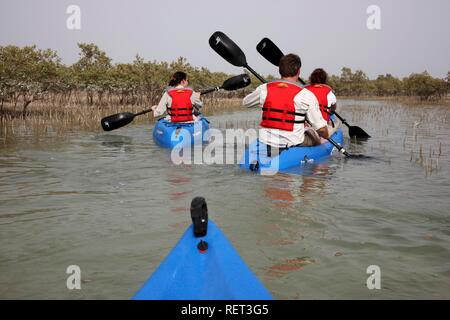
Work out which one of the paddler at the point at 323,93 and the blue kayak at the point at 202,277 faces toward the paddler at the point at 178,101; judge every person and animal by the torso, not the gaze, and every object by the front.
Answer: the blue kayak

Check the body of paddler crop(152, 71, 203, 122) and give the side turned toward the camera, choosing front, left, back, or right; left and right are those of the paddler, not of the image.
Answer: back

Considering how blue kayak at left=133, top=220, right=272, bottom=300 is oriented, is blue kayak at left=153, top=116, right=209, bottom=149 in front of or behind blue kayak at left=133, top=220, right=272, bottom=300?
in front

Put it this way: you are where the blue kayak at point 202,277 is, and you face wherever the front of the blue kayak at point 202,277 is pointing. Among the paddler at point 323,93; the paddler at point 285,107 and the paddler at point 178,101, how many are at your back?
0

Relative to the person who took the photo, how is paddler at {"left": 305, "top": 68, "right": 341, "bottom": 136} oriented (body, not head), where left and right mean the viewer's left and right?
facing away from the viewer and to the right of the viewer

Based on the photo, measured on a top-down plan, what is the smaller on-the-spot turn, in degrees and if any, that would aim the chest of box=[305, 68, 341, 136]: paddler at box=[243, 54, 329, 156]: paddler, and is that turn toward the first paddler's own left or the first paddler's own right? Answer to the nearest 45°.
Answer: approximately 135° to the first paddler's own right

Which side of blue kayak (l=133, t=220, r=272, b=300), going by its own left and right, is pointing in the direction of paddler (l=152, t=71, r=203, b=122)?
front

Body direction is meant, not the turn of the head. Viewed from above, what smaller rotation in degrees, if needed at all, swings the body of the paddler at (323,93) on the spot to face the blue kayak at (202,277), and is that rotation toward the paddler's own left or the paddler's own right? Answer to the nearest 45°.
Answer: approximately 135° to the paddler's own right

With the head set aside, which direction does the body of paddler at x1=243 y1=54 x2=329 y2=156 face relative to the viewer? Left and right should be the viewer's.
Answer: facing away from the viewer and to the right of the viewer

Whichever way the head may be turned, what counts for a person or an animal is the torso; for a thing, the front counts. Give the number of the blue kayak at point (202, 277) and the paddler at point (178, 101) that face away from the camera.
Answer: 2

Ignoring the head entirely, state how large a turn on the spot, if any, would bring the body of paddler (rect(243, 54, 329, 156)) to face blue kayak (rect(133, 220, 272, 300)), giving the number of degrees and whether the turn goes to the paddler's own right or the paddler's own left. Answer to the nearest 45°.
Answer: approximately 135° to the paddler's own right

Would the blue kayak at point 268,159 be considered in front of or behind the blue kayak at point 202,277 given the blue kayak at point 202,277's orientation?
in front

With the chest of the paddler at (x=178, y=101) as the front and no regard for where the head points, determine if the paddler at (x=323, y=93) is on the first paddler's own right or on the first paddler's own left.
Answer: on the first paddler's own right

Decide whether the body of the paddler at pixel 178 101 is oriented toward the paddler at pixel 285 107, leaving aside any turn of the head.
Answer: no

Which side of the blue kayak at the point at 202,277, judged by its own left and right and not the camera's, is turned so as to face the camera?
back

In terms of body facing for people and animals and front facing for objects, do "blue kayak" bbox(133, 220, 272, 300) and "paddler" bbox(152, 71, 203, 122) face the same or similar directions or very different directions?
same or similar directions

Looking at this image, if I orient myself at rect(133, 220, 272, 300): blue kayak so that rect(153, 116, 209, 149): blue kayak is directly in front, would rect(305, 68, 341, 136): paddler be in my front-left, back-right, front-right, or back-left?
front-right
